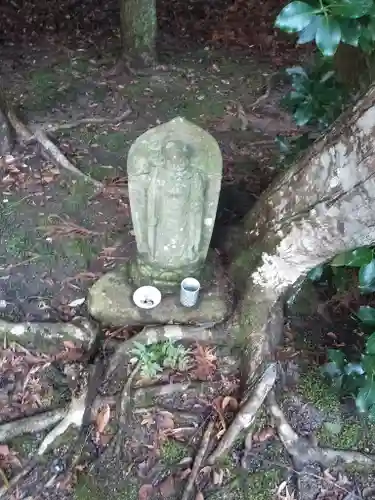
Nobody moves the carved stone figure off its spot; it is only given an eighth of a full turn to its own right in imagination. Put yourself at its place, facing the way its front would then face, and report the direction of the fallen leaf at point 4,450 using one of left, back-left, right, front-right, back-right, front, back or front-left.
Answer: front

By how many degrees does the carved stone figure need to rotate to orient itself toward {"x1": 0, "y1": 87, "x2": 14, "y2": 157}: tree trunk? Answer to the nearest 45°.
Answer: approximately 135° to its right

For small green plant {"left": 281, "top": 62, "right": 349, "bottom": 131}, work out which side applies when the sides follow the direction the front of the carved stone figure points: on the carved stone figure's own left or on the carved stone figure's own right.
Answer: on the carved stone figure's own left

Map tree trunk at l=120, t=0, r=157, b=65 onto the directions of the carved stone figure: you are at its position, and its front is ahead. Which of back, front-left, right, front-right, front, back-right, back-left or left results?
back

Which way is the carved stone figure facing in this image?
toward the camera

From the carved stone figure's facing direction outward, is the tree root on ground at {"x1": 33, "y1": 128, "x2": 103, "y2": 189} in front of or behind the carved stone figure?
behind

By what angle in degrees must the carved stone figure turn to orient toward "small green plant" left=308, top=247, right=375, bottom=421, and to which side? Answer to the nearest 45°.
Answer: approximately 45° to its left

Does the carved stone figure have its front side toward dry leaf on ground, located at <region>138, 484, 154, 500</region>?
yes

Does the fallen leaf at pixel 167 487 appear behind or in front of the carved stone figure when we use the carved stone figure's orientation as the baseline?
in front

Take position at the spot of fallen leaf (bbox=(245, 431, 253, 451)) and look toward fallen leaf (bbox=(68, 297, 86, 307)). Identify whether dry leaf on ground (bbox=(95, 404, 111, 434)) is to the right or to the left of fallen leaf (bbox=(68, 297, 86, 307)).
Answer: left

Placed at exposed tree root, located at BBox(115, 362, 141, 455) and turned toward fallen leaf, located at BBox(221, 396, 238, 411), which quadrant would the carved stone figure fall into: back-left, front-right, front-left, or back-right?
front-left

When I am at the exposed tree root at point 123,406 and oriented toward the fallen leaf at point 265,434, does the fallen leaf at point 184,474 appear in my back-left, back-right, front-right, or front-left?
front-right

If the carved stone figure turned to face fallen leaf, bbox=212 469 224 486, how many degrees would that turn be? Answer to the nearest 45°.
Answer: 0° — it already faces it

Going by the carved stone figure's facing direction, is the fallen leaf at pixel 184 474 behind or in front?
in front

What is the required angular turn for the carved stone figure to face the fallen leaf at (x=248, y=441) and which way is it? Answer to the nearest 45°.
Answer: approximately 45° to its left
